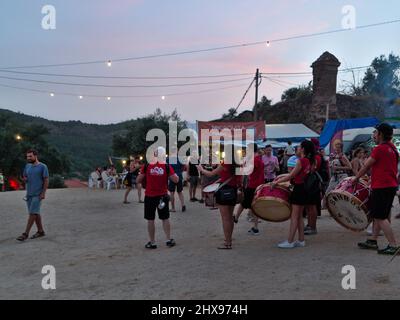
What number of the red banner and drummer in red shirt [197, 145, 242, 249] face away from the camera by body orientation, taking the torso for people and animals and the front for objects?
0

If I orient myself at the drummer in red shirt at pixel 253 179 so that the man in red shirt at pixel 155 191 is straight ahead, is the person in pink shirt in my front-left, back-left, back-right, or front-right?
back-right

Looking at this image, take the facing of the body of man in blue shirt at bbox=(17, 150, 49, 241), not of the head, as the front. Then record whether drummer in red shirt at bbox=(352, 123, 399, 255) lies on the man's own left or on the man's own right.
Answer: on the man's own left

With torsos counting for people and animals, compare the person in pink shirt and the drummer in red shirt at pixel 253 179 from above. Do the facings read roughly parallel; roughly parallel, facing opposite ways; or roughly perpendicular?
roughly perpendicular

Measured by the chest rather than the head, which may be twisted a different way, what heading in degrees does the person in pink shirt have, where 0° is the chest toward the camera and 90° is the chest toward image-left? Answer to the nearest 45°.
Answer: approximately 0°

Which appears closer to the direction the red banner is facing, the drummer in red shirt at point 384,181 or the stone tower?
the drummer in red shirt

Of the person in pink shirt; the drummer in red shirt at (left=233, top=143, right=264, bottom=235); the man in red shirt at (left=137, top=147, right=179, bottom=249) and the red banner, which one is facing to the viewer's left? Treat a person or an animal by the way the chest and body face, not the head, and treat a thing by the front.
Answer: the drummer in red shirt at (left=233, top=143, right=264, bottom=235)

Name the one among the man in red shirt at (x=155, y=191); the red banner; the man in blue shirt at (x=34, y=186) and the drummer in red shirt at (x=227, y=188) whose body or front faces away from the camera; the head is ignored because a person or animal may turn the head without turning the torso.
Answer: the man in red shirt at (x=155, y=191)

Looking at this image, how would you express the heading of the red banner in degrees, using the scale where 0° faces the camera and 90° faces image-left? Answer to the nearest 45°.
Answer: approximately 0°
